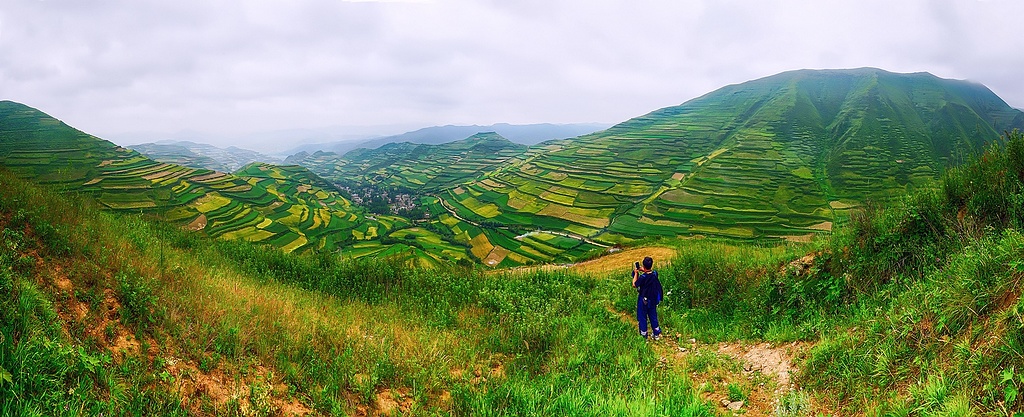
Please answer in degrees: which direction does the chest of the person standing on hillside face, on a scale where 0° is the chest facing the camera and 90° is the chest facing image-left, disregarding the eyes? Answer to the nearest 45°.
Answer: approximately 180°
